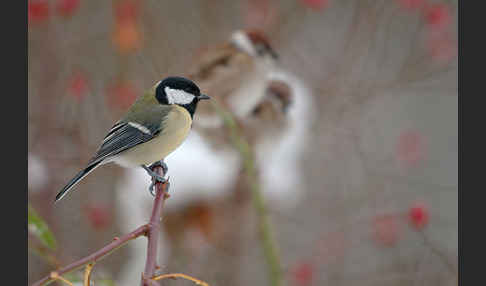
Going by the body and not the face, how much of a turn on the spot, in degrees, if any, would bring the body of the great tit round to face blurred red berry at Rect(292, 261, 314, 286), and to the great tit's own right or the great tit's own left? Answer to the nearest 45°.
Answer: approximately 45° to the great tit's own left

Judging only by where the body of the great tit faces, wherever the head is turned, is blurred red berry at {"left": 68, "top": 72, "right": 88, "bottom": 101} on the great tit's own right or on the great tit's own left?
on the great tit's own left

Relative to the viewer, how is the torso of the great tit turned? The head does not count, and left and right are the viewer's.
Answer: facing to the right of the viewer

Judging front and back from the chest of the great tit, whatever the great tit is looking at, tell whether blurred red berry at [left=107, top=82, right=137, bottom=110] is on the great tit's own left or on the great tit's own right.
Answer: on the great tit's own left

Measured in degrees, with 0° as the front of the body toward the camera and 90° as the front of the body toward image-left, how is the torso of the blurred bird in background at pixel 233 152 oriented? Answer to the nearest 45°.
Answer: approximately 270°
